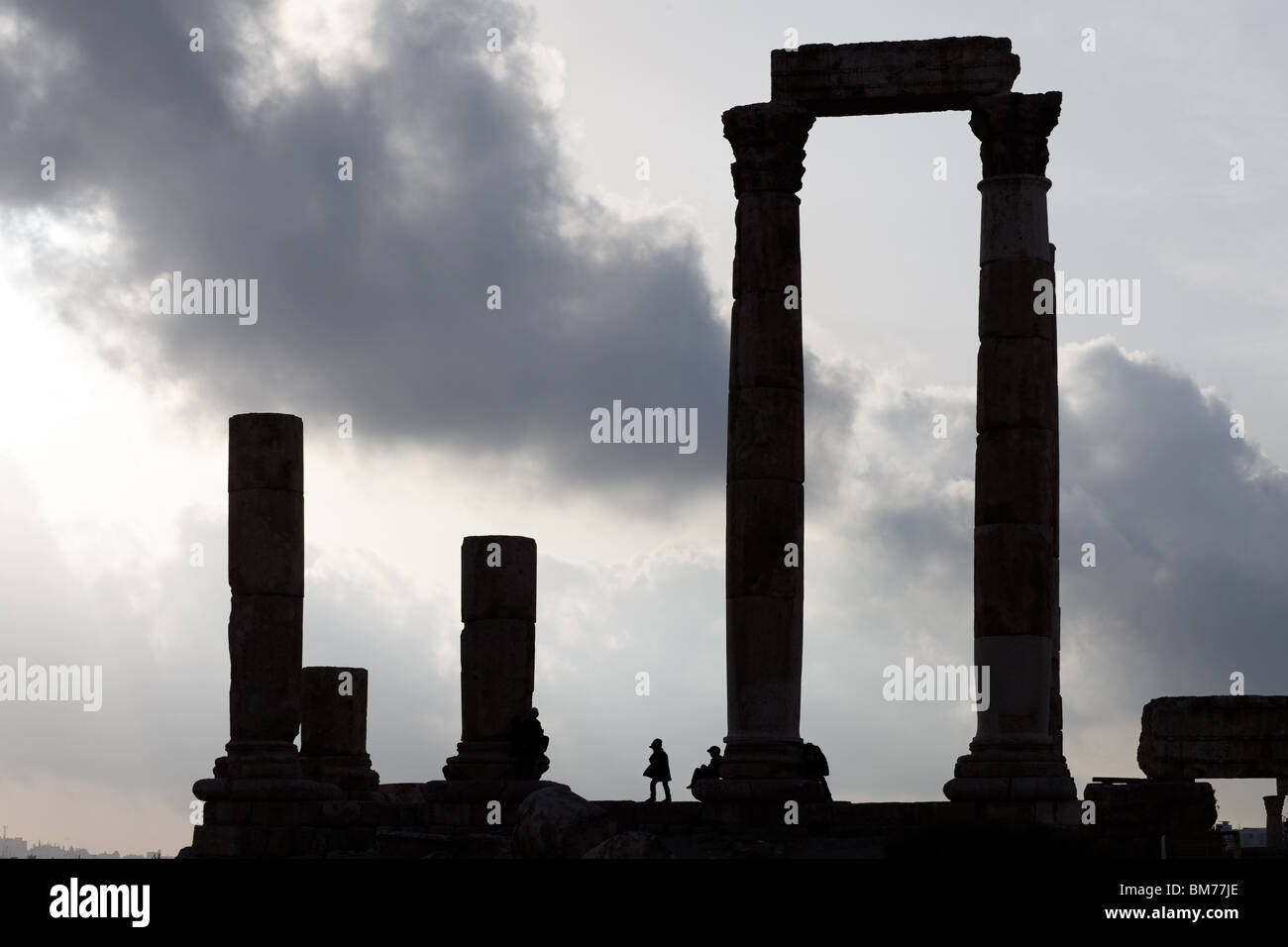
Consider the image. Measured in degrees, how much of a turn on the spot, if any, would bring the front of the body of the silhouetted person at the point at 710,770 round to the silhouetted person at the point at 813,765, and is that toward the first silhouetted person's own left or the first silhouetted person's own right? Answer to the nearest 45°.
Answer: approximately 135° to the first silhouetted person's own left

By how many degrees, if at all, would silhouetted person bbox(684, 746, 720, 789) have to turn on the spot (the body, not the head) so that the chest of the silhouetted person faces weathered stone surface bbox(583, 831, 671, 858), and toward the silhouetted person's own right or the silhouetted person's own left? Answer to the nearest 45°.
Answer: approximately 90° to the silhouetted person's own left

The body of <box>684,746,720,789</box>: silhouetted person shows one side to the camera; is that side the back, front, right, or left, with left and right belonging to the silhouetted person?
left

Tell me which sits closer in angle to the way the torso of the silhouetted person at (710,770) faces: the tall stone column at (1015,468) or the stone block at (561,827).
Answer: the stone block

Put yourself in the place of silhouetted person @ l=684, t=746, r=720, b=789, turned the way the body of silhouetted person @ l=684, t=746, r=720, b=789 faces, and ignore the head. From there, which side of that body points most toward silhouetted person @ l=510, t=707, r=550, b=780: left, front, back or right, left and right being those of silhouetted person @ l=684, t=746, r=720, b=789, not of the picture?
front

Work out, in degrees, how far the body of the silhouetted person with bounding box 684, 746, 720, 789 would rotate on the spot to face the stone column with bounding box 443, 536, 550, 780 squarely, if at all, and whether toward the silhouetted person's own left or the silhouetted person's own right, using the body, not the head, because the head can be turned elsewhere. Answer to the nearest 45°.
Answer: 0° — they already face it

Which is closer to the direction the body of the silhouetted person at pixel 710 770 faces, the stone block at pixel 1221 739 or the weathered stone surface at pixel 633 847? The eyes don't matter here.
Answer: the weathered stone surface

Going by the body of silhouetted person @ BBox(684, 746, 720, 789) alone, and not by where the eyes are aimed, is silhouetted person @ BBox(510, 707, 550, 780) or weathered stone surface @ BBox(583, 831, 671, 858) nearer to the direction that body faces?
the silhouetted person

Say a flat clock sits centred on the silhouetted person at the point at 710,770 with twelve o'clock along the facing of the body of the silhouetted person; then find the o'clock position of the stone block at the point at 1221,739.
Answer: The stone block is roughly at 6 o'clock from the silhouetted person.
